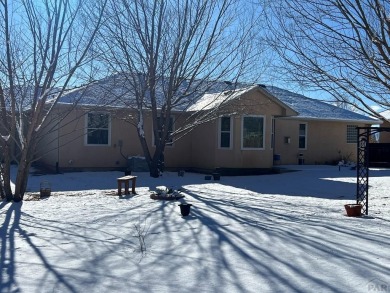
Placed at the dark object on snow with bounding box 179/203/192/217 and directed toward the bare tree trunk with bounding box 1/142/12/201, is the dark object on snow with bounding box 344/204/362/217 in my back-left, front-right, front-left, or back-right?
back-right

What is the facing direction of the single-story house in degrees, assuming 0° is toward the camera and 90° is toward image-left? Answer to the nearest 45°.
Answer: approximately 180°

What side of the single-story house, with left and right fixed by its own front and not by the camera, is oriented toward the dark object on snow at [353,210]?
back
